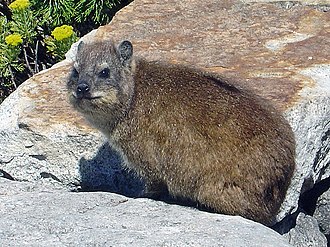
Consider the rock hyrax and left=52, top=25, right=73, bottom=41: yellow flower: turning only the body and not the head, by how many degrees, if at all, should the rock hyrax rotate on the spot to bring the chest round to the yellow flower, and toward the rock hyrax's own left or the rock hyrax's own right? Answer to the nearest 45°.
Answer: approximately 45° to the rock hyrax's own right

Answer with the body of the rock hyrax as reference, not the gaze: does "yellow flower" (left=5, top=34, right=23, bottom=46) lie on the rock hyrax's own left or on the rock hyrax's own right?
on the rock hyrax's own right

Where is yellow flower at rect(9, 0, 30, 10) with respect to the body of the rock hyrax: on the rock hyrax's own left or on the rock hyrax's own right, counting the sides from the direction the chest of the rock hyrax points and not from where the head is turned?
on the rock hyrax's own right

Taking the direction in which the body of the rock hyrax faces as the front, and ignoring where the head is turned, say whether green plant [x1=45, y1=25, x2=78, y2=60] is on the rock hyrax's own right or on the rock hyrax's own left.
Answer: on the rock hyrax's own right

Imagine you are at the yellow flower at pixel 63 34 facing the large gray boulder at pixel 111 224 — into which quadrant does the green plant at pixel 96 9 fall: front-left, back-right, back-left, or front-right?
back-left

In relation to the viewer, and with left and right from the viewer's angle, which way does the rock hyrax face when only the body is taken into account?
facing to the left of the viewer

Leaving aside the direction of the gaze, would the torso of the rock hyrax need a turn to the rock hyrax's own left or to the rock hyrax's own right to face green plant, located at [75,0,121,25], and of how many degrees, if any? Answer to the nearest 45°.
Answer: approximately 90° to the rock hyrax's own right
